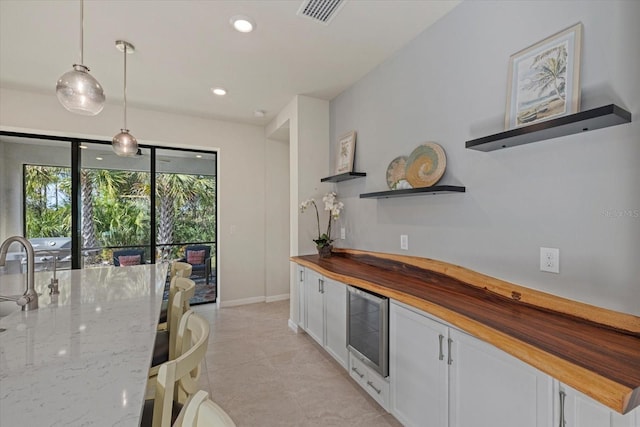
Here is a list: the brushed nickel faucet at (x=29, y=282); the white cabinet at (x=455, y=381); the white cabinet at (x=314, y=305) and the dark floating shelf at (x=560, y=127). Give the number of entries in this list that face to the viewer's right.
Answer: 0

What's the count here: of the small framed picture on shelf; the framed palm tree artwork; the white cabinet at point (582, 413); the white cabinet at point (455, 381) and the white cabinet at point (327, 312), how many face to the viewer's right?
0

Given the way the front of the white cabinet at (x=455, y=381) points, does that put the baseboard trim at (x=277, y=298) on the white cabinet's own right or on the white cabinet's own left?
on the white cabinet's own right

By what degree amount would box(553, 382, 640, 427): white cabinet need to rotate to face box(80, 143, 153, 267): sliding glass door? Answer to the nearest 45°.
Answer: approximately 45° to its right

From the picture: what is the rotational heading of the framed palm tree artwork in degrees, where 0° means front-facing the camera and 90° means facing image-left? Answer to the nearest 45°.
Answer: approximately 45°

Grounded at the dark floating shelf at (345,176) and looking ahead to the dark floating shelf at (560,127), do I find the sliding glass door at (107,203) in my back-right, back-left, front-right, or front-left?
back-right

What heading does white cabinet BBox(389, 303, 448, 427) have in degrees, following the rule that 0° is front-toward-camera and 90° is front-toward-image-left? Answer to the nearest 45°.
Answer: approximately 45°

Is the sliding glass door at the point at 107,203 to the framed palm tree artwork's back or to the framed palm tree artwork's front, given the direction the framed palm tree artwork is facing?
to the front

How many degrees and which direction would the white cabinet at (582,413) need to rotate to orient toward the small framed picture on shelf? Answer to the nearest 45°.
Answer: approximately 90° to its right

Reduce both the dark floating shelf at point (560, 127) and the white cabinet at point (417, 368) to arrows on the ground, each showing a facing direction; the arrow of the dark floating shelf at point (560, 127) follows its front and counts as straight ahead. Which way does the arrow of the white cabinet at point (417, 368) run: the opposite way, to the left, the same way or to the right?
the same way

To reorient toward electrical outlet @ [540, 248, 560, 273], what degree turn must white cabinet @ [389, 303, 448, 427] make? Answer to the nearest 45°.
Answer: approximately 135° to its left

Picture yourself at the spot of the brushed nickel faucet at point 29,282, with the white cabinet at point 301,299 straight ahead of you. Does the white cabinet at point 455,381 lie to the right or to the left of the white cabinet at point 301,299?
right

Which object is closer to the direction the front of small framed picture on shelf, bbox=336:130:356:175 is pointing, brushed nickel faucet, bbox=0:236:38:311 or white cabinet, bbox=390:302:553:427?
the brushed nickel faucet

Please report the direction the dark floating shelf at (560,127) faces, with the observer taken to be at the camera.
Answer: facing the viewer and to the left of the viewer

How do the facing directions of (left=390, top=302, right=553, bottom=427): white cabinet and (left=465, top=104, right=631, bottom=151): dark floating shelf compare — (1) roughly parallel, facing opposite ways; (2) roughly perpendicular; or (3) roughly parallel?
roughly parallel

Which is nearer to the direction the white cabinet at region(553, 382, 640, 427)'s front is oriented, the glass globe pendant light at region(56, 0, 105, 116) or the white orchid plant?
the glass globe pendant light

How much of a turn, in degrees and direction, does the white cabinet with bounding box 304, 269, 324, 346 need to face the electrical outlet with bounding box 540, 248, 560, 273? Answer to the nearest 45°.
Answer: approximately 90° to its left
